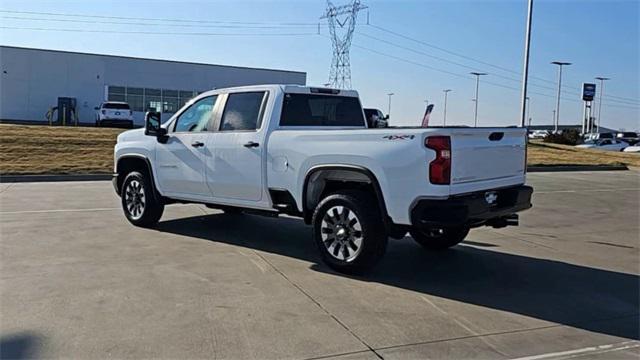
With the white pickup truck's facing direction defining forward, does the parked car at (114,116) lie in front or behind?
in front

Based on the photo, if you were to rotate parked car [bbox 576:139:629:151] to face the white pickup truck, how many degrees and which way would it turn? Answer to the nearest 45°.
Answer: approximately 90° to its left

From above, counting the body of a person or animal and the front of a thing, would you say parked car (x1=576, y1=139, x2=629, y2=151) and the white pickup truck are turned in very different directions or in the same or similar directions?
same or similar directions

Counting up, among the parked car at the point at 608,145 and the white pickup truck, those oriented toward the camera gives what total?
0

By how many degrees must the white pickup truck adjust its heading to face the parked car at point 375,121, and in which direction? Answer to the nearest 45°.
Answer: approximately 45° to its right

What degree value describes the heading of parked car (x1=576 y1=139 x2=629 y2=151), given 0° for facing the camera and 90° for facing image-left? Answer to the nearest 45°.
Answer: approximately 90°

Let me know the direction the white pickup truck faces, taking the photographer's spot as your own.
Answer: facing away from the viewer and to the left of the viewer

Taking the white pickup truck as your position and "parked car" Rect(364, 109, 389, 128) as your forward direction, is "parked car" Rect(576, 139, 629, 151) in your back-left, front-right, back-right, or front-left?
front-right

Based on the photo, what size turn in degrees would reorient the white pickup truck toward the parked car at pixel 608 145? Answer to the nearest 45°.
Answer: approximately 90° to its right

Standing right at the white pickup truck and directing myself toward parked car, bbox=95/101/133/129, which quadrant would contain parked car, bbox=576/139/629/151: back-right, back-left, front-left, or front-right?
front-right
